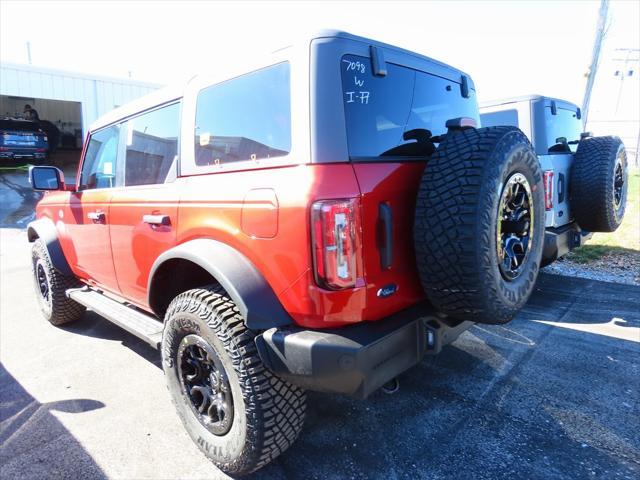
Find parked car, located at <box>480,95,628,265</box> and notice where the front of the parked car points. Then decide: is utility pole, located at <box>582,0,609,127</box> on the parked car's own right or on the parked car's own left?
on the parked car's own right

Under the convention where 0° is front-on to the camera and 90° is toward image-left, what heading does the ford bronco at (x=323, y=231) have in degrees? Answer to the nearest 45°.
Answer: approximately 135°

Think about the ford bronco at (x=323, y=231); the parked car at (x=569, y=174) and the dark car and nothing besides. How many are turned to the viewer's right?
0

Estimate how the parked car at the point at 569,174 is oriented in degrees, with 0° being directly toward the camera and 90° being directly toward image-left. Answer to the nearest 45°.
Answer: approximately 135°

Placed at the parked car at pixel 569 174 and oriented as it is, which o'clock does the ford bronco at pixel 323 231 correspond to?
The ford bronco is roughly at 8 o'clock from the parked car.

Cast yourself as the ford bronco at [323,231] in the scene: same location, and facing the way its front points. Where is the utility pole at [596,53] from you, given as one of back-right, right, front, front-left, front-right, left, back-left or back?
right

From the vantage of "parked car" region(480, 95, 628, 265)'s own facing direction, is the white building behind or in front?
in front
